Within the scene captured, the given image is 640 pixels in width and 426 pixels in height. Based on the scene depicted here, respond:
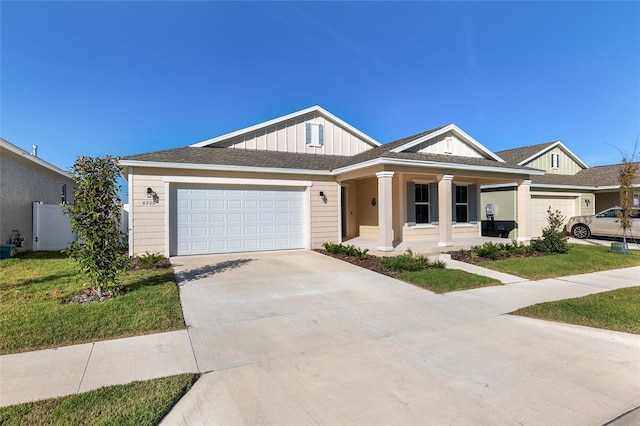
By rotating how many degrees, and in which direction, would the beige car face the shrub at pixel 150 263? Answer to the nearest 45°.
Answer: approximately 45° to its left

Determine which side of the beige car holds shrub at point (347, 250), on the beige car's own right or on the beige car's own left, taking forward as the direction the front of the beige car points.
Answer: on the beige car's own left

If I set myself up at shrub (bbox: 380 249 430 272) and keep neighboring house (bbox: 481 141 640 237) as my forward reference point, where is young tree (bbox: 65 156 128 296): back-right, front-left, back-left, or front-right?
back-left

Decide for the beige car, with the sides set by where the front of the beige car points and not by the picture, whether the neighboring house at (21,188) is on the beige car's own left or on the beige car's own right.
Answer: on the beige car's own left

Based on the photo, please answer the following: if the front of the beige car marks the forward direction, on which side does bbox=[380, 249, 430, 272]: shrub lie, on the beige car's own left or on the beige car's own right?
on the beige car's own left

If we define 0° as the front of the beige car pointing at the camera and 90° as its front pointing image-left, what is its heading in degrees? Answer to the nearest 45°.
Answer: approximately 90°

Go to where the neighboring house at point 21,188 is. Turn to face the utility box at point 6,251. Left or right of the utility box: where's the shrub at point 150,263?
left
